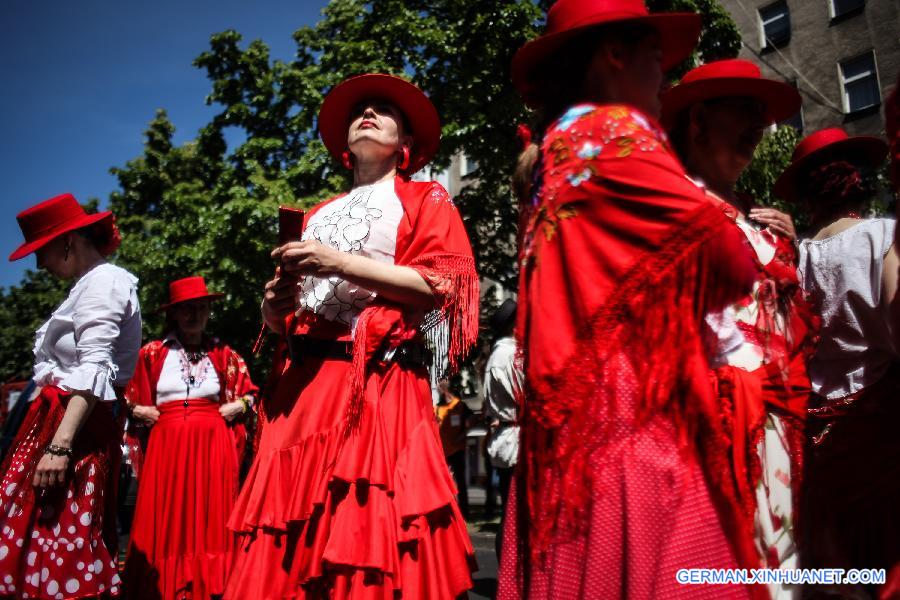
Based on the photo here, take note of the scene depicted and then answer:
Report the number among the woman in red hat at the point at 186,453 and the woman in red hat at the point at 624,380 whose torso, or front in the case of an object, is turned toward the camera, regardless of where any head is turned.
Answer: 1

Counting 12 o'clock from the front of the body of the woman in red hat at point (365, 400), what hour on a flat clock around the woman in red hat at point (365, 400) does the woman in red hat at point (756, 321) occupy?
the woman in red hat at point (756, 321) is roughly at 9 o'clock from the woman in red hat at point (365, 400).

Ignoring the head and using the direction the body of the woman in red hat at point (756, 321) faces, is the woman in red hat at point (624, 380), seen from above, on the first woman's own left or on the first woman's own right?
on the first woman's own right
